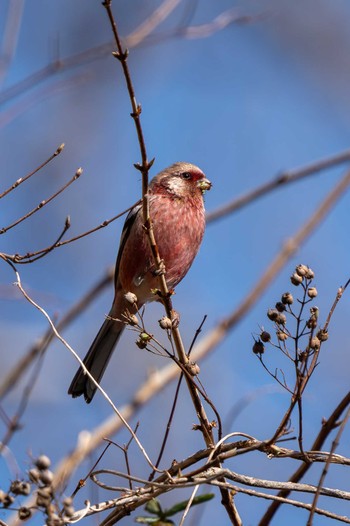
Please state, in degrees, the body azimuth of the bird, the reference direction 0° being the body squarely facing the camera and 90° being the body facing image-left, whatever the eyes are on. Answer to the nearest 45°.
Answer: approximately 315°

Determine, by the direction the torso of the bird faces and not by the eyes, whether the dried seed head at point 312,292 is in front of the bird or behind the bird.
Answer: in front
